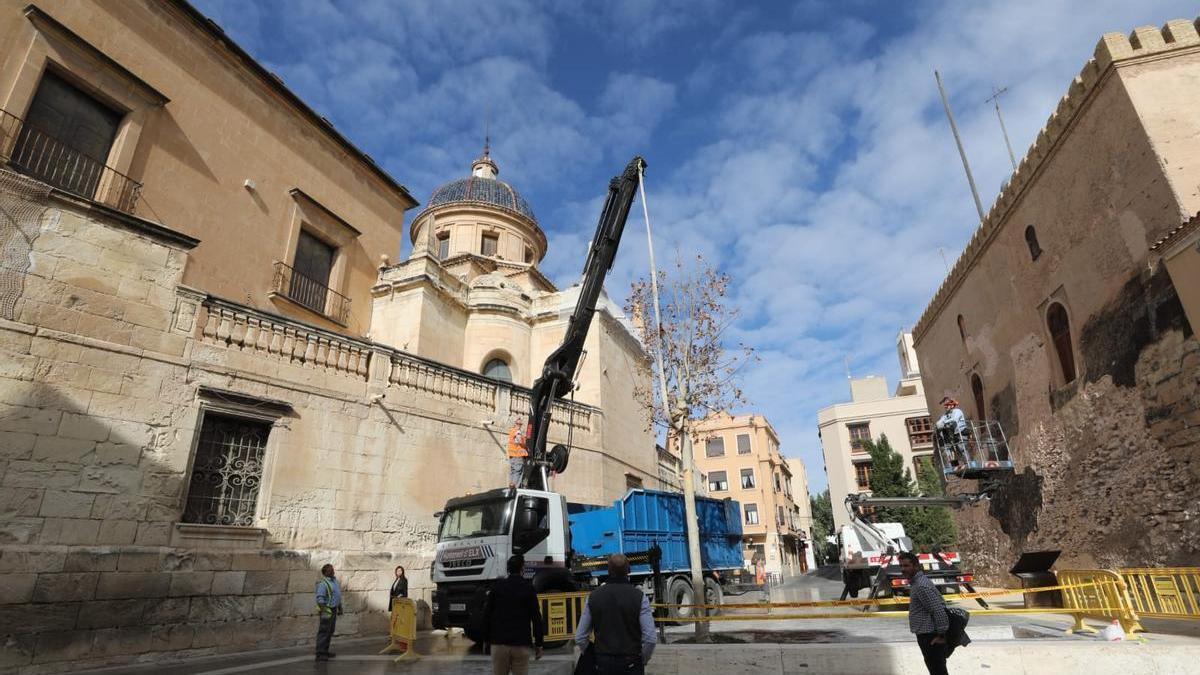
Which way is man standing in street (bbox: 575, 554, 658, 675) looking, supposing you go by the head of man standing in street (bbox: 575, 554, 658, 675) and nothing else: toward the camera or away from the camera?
away from the camera

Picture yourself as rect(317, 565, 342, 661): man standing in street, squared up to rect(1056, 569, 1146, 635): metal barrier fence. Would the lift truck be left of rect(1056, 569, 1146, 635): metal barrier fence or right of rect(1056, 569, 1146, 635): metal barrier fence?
left

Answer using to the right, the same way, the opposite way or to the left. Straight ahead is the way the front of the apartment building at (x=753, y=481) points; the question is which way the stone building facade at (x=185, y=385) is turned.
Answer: to the left

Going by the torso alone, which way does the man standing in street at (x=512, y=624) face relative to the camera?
away from the camera

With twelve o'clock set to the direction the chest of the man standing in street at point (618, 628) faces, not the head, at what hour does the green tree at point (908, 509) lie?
The green tree is roughly at 1 o'clock from the man standing in street.

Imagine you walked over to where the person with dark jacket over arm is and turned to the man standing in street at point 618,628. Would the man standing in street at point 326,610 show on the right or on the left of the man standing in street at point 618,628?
right

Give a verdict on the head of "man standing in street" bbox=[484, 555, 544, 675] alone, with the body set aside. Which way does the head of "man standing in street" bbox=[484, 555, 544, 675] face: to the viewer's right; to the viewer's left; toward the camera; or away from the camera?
away from the camera

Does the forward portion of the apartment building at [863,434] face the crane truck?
yes

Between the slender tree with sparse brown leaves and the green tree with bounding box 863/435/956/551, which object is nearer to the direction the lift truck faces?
the green tree

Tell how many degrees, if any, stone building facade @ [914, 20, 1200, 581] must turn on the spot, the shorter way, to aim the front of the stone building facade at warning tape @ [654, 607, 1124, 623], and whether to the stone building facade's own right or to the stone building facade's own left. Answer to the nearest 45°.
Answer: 0° — it already faces it
